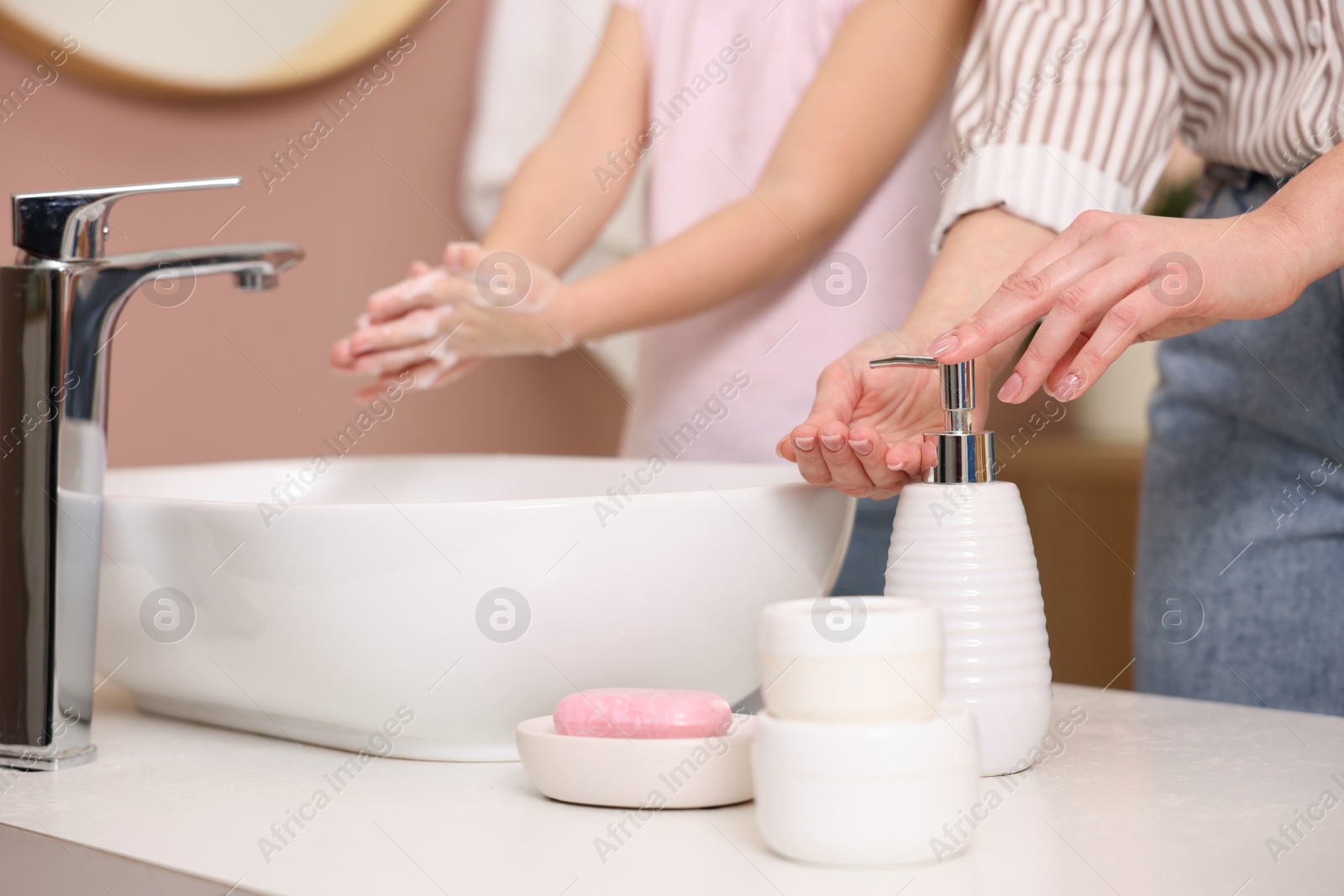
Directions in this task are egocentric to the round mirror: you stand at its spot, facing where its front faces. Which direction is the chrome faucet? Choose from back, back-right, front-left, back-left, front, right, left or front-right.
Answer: front

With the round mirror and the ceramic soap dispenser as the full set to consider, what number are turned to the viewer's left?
1

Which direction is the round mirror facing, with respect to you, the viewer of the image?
facing the viewer

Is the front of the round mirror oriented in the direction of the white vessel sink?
yes

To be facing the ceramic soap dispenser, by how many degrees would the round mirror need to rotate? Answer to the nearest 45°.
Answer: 0° — it already faces it

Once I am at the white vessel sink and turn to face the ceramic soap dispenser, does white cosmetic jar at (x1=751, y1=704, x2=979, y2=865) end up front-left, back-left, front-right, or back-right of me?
front-right

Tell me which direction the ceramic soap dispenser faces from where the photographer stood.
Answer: facing to the left of the viewer

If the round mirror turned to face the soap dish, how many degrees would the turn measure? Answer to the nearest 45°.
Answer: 0° — it already faces it

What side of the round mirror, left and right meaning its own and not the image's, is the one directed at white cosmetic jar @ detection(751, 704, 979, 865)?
front

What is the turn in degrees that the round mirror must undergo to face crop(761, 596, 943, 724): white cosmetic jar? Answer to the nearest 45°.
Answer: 0° — it already faces it

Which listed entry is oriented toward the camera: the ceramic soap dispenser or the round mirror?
the round mirror
